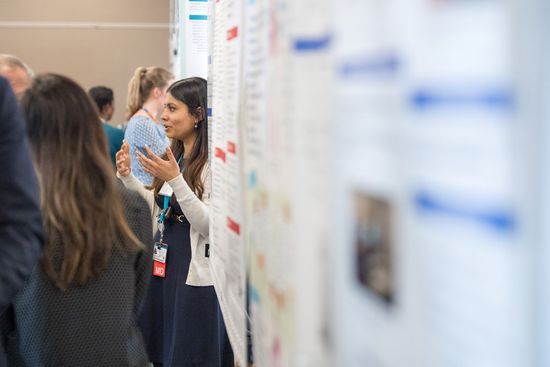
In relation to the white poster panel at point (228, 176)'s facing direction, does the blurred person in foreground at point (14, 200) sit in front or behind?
in front

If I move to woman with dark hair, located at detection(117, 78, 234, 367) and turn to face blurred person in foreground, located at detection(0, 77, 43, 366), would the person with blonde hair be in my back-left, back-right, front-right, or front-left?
back-right

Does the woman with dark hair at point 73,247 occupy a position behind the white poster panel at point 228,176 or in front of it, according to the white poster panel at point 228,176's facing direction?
in front

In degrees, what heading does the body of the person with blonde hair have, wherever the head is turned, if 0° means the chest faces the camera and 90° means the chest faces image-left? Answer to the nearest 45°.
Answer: approximately 225°

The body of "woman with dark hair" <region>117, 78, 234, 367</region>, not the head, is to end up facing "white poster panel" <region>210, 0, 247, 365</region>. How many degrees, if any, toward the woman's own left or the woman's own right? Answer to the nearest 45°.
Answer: approximately 45° to the woman's own left

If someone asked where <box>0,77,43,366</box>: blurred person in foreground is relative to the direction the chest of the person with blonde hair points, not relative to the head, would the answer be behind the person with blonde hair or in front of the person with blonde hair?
behind

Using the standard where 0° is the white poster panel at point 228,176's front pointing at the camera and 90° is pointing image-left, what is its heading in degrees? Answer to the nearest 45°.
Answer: approximately 90°

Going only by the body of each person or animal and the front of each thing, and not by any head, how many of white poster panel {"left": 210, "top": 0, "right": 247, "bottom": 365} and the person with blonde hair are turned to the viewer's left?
1

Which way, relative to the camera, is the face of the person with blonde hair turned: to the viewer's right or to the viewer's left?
to the viewer's right
